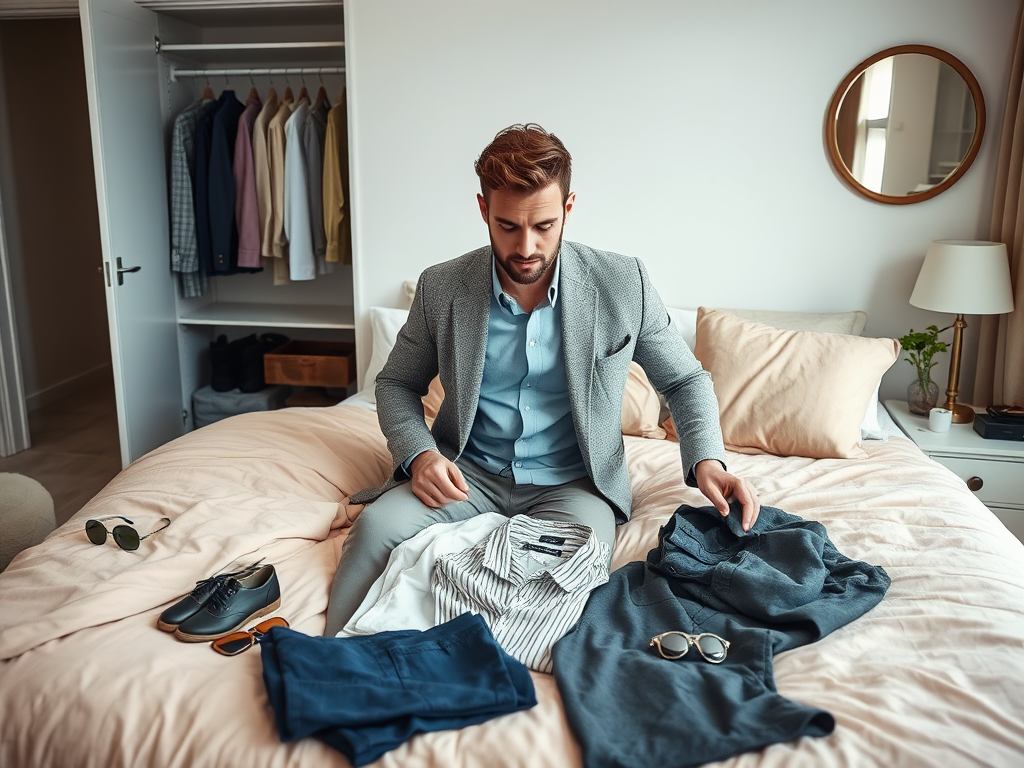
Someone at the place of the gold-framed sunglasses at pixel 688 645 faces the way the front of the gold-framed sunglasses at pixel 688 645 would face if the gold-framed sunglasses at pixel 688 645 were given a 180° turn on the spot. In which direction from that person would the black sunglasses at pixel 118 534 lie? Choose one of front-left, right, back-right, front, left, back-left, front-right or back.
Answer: left

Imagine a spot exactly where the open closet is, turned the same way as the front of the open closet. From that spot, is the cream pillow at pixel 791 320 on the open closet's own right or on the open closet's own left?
on the open closet's own left

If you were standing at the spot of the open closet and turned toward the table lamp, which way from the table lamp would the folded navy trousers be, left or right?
right

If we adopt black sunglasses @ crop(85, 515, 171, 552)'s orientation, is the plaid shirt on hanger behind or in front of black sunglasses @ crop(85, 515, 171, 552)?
behind

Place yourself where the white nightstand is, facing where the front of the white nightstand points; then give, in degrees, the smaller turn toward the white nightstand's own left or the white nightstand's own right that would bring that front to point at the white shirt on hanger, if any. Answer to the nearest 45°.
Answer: approximately 90° to the white nightstand's own right

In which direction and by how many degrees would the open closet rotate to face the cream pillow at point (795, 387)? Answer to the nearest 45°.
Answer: approximately 45° to its left
